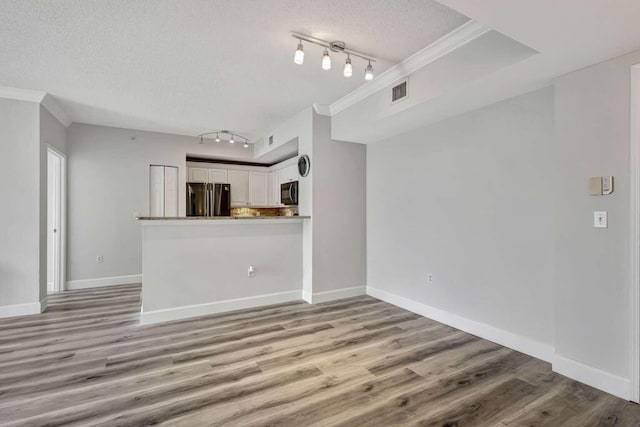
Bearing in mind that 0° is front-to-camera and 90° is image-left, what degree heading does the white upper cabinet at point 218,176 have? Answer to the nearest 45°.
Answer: approximately 0°

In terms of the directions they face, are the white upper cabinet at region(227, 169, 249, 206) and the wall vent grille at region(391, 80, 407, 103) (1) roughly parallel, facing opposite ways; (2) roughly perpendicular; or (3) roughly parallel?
roughly perpendicular

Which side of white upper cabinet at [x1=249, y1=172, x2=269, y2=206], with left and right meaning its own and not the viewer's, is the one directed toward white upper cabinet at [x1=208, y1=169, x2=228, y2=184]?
right

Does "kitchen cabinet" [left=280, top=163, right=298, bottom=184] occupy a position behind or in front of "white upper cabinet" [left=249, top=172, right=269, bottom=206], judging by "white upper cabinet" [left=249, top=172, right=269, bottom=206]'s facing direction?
in front

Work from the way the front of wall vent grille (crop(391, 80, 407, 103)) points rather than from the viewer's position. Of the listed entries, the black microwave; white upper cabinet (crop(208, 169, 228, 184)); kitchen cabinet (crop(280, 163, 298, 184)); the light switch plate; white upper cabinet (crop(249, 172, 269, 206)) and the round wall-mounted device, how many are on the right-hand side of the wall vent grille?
5

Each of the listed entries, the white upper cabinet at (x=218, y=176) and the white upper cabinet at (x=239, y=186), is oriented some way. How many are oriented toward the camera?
2

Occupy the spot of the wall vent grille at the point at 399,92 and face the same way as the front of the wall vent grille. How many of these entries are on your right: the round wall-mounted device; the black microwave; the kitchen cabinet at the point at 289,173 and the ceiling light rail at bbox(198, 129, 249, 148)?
4

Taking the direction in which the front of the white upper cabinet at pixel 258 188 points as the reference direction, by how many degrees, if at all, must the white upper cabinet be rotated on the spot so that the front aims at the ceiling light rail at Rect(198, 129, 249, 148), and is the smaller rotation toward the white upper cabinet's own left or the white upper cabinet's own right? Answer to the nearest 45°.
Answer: approximately 45° to the white upper cabinet's own right

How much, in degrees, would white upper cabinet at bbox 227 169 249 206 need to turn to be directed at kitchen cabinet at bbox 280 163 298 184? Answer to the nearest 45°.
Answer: approximately 45° to its left

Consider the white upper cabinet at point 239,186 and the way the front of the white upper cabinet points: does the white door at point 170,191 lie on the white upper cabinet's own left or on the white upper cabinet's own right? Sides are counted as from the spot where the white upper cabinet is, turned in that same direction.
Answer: on the white upper cabinet's own right

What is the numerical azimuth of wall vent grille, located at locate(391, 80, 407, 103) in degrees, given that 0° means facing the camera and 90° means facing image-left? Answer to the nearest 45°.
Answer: approximately 45°
